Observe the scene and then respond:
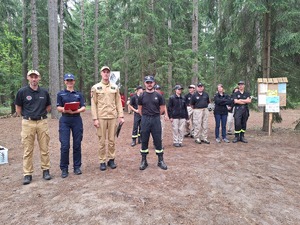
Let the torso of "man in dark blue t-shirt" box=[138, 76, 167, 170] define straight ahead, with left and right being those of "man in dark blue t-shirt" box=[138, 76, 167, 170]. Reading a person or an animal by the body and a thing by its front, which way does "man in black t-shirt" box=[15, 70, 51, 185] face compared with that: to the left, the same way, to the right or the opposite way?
the same way

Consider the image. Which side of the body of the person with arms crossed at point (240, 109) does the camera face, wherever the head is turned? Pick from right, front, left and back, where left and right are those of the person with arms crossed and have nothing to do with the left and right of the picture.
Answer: front

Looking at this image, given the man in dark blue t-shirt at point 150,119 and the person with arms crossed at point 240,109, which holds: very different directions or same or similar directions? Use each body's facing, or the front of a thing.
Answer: same or similar directions

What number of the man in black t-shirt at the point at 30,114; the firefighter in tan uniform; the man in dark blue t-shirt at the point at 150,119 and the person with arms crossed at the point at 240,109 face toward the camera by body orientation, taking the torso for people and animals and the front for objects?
4

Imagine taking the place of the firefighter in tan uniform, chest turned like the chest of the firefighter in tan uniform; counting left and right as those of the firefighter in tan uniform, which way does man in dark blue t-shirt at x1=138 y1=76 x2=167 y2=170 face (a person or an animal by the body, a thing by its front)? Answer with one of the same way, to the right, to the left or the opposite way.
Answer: the same way

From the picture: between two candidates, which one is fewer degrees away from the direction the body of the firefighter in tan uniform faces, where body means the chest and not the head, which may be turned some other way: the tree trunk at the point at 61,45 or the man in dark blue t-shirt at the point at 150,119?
the man in dark blue t-shirt

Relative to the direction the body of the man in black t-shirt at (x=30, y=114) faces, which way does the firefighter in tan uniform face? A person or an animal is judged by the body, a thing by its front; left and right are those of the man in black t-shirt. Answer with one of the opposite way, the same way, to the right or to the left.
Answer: the same way

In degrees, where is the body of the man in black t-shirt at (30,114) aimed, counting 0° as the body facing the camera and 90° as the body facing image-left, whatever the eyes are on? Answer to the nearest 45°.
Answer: approximately 0°

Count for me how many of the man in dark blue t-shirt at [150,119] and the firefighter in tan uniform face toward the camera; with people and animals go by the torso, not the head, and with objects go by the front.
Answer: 2

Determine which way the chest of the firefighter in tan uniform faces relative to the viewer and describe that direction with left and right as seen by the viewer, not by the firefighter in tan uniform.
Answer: facing the viewer

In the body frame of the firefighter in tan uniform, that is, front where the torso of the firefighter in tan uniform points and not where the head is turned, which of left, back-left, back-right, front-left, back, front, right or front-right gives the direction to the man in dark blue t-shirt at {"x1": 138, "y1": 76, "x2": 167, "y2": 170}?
left

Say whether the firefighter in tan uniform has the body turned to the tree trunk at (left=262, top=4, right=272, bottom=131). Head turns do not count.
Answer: no

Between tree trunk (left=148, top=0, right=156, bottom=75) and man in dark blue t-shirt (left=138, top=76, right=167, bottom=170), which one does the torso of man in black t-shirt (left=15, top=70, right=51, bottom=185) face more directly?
the man in dark blue t-shirt

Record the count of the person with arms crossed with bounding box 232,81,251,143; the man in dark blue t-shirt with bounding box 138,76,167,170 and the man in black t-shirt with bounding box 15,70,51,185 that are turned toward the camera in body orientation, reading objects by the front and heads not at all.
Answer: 3

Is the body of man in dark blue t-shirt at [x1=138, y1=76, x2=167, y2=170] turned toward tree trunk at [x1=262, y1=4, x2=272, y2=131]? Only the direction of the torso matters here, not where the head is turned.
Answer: no

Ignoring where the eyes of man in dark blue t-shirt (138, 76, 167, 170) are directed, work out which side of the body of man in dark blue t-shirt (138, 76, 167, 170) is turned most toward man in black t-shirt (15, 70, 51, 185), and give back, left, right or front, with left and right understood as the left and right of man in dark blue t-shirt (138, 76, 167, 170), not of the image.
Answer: right

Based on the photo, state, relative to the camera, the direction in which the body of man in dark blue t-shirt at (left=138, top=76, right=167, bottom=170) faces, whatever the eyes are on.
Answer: toward the camera

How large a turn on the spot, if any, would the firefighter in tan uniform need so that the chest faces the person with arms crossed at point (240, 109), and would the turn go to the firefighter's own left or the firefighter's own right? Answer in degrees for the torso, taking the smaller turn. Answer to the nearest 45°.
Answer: approximately 135° to the firefighter's own left
